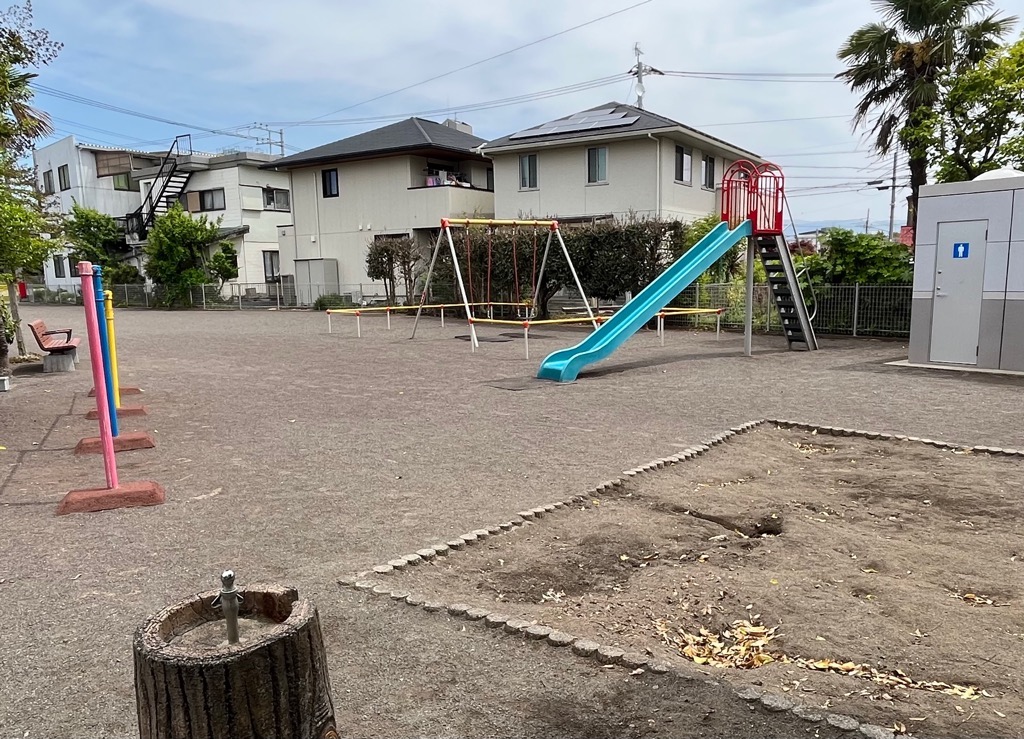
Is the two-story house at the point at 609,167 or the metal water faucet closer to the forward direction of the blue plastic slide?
the metal water faucet

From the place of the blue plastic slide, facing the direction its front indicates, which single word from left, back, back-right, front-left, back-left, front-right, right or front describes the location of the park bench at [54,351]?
front-right

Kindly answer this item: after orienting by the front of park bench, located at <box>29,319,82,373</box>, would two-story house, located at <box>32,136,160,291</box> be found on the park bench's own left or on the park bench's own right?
on the park bench's own left

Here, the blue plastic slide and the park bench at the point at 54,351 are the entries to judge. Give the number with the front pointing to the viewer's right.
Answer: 1

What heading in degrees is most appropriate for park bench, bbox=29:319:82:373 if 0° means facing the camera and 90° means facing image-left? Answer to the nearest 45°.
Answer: approximately 270°

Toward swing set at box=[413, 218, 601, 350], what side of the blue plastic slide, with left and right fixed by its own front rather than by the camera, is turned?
right

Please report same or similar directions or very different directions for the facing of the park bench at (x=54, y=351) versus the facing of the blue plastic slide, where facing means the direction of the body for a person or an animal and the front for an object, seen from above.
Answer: very different directions

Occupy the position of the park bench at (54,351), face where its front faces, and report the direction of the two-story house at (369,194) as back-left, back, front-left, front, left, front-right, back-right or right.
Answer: front-left

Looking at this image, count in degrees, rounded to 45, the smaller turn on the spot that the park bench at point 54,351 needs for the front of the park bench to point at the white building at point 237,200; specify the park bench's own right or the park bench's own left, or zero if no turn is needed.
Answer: approximately 90° to the park bench's own left

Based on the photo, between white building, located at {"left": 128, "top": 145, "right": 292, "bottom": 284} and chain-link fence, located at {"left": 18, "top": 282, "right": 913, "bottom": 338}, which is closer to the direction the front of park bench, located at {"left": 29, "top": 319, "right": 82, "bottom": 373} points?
the chain-link fence

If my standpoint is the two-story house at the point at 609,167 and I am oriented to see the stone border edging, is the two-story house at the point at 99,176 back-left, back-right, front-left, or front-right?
back-right

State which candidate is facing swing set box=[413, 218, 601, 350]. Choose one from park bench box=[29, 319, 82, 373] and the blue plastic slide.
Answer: the park bench

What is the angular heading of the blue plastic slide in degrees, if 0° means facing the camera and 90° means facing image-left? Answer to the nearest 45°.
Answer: approximately 45°

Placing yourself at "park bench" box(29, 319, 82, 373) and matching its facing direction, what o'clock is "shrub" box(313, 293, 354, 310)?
The shrub is roughly at 10 o'clock from the park bench.

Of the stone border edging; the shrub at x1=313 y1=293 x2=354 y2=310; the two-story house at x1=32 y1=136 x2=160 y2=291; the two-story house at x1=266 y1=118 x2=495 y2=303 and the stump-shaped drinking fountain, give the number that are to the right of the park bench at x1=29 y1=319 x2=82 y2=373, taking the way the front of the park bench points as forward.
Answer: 2

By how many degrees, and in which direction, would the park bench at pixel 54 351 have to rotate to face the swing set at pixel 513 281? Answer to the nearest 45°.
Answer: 0° — it already faces it

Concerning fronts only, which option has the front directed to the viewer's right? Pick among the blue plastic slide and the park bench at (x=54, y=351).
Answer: the park bench

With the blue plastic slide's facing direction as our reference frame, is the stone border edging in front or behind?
in front

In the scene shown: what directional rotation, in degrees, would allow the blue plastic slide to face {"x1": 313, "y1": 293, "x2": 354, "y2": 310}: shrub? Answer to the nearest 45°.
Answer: approximately 90° to its right
